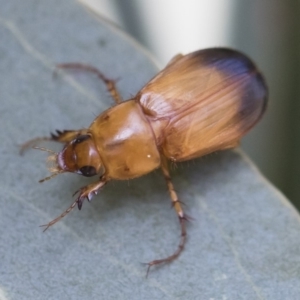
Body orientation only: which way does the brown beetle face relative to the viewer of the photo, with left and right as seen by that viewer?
facing the viewer and to the left of the viewer
